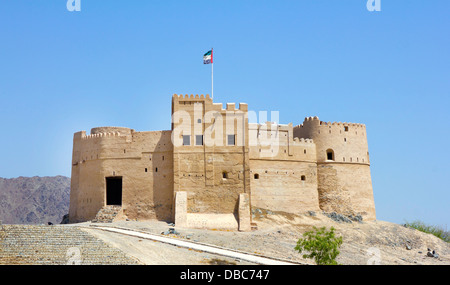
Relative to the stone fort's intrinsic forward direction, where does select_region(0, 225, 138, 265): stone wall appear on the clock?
The stone wall is roughly at 1 o'clock from the stone fort.

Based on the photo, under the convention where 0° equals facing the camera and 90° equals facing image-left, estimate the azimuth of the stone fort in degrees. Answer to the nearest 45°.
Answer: approximately 0°
